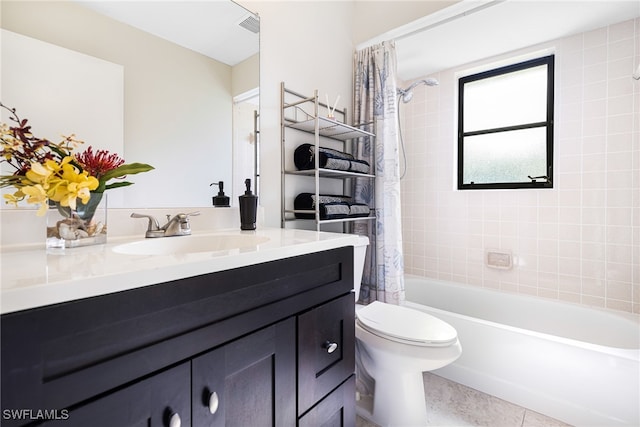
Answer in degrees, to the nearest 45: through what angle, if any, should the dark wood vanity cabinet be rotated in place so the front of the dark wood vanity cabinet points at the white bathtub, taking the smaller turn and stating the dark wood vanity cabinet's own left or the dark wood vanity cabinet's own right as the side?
approximately 45° to the dark wood vanity cabinet's own left

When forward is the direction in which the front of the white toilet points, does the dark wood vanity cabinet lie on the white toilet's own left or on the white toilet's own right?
on the white toilet's own right

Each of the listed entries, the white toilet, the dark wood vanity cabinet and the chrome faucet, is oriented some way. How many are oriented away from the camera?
0

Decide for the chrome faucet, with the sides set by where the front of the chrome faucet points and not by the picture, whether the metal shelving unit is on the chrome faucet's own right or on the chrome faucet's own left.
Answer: on the chrome faucet's own left

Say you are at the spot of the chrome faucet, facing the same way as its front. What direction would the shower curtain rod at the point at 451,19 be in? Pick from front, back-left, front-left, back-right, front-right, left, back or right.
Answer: front-left

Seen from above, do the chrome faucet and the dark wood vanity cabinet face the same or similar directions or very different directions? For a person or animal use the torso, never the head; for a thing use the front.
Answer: same or similar directions

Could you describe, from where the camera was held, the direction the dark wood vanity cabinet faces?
facing the viewer and to the right of the viewer

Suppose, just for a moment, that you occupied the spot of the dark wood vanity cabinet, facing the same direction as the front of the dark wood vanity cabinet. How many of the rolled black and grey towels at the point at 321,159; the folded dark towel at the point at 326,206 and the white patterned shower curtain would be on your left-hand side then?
3

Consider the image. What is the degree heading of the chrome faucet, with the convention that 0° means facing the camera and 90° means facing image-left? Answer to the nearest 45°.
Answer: approximately 315°

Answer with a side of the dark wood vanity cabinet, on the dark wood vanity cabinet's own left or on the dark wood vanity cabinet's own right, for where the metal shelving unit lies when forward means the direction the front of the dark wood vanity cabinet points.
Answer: on the dark wood vanity cabinet's own left
